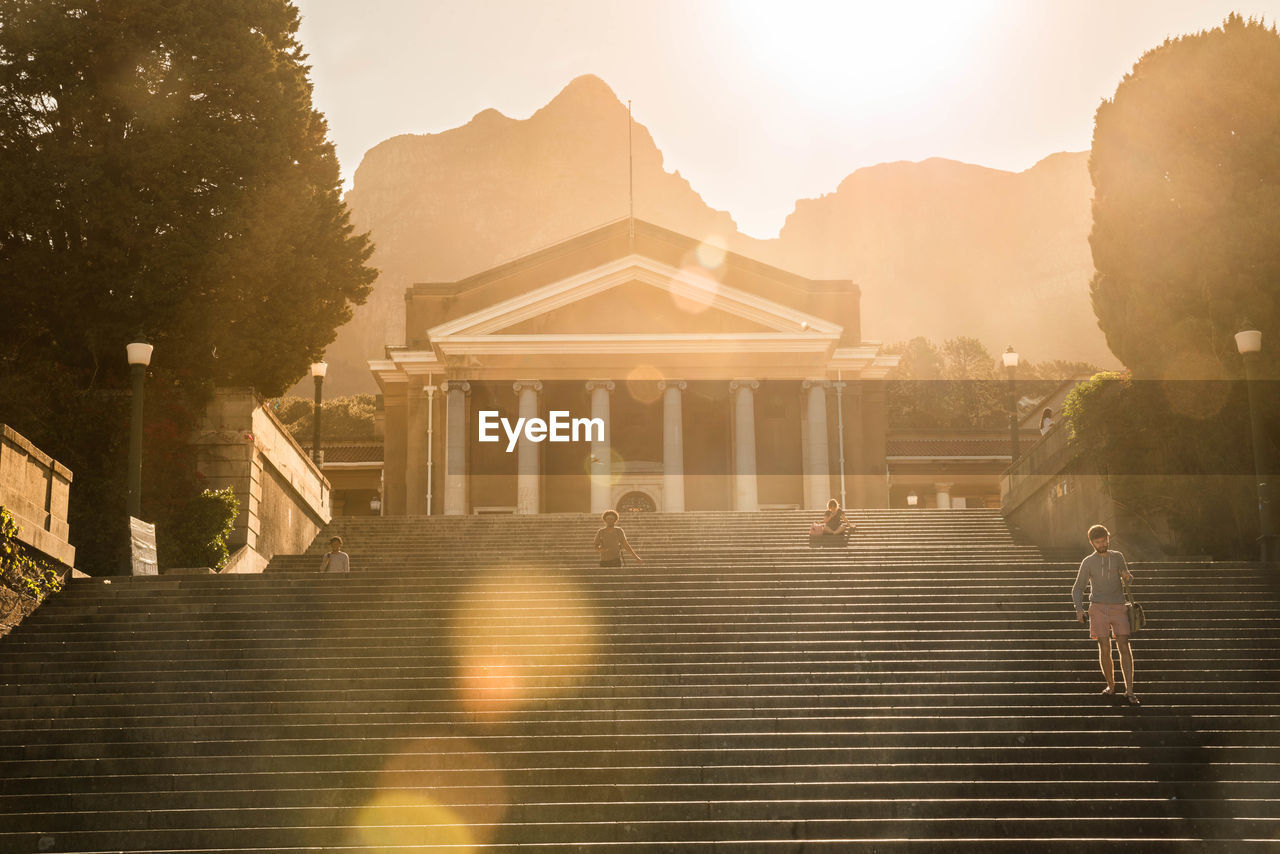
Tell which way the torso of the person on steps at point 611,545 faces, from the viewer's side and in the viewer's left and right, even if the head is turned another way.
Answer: facing the viewer

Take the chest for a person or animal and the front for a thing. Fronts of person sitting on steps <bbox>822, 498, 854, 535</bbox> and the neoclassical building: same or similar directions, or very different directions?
same or similar directions

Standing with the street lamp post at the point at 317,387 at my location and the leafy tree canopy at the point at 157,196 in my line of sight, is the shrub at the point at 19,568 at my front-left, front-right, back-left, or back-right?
front-left

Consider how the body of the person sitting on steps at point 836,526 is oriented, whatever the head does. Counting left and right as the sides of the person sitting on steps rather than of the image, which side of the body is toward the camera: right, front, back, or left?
front

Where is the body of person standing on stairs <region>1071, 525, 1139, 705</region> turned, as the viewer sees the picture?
toward the camera

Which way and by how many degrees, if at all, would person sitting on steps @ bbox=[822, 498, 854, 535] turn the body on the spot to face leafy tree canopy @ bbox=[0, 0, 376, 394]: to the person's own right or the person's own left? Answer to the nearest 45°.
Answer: approximately 90° to the person's own right

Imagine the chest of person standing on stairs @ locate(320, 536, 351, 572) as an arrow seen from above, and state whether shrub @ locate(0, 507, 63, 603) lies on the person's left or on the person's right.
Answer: on the person's right

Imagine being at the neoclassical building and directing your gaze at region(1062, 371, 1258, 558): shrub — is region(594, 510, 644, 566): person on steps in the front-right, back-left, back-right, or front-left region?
front-right

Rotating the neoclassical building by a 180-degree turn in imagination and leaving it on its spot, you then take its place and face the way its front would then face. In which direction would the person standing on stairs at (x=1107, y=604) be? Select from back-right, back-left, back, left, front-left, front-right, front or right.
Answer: back

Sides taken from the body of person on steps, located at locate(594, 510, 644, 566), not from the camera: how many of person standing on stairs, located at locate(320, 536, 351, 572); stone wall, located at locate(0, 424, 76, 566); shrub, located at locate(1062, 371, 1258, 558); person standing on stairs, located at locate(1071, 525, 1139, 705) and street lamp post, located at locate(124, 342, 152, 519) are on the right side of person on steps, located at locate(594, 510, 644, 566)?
3
